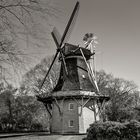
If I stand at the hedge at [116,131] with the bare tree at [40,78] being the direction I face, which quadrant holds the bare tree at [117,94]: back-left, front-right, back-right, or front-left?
front-right

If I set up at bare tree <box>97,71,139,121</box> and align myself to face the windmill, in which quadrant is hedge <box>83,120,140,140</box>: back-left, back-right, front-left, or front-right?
front-left

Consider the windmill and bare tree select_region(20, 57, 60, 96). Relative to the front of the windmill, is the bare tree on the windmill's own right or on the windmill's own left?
on the windmill's own right

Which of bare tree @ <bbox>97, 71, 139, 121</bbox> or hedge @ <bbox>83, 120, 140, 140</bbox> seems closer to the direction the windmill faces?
the hedge

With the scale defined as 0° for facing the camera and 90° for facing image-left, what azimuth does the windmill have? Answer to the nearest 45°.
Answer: approximately 45°

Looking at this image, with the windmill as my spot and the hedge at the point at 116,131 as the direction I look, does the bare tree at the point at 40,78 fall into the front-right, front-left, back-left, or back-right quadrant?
back-right

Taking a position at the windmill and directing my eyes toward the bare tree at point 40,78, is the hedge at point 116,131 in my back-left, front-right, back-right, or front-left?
back-left

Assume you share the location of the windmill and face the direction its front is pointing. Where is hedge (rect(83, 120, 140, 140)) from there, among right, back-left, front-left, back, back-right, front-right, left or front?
front-left
